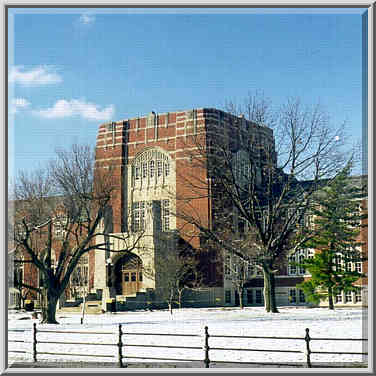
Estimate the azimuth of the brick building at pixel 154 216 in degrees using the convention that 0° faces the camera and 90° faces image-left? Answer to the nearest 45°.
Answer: approximately 45°
